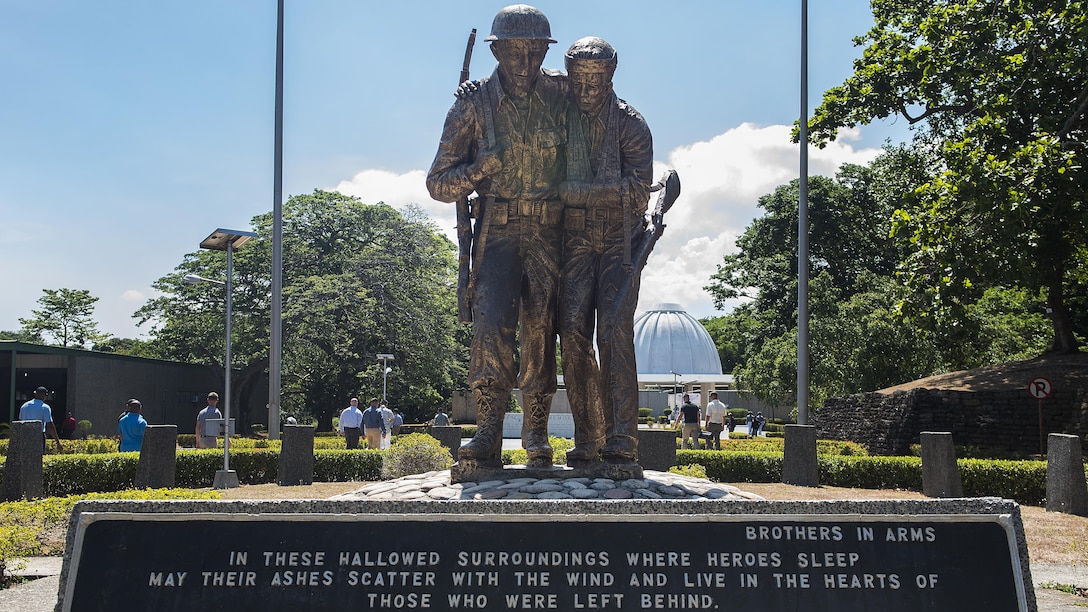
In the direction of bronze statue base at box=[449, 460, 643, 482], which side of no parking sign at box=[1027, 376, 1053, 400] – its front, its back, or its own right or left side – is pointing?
front

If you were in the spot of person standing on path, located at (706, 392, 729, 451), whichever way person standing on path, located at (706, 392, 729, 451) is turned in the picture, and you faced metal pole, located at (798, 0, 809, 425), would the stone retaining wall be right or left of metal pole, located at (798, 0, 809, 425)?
left

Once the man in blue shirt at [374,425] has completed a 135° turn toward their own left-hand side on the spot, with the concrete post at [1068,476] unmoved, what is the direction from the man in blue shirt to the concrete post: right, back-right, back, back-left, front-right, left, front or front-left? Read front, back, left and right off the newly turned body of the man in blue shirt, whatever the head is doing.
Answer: left

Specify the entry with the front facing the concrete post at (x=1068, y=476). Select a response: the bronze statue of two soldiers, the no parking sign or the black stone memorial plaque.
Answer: the no parking sign

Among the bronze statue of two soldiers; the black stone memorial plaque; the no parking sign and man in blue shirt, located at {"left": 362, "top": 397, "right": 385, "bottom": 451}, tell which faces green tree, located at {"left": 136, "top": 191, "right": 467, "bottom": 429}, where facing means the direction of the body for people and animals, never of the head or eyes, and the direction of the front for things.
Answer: the man in blue shirt

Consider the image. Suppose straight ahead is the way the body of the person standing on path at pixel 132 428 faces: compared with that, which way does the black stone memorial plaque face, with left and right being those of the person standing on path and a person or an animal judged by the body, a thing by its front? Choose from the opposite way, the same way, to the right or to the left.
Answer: the opposite way

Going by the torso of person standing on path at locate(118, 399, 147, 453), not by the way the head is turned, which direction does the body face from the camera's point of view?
away from the camera

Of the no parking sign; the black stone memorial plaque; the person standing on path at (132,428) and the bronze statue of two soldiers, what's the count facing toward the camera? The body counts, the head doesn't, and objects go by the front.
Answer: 3

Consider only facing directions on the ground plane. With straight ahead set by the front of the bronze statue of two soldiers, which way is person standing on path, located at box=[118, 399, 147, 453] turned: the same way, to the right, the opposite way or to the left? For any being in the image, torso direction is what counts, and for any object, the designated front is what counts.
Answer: the opposite way

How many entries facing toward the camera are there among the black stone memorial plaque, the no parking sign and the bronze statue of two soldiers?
3
